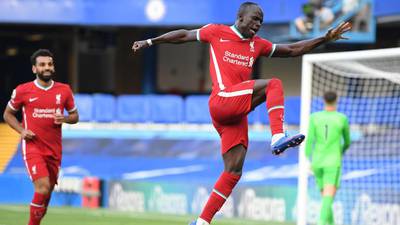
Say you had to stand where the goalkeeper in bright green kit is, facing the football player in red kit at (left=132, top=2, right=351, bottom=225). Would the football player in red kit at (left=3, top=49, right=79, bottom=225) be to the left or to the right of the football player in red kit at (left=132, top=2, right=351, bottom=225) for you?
right

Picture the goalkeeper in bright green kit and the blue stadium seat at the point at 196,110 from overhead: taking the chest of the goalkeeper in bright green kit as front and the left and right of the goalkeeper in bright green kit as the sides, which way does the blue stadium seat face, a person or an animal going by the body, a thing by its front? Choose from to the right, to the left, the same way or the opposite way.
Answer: the opposite way

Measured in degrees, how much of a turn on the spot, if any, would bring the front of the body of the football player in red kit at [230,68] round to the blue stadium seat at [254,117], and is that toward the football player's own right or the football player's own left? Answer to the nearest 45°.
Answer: approximately 135° to the football player's own left

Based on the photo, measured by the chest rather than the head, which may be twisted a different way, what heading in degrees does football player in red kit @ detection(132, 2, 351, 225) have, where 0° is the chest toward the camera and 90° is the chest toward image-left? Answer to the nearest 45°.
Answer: approximately 315°

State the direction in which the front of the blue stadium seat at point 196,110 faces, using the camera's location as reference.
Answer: facing the viewer

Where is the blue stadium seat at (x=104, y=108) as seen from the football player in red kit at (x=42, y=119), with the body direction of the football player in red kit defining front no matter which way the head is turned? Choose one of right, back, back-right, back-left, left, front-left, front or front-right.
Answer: back-left

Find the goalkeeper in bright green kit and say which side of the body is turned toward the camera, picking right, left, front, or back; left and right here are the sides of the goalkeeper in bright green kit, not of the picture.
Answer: back

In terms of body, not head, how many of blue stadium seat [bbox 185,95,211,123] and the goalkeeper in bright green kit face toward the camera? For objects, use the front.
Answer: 1

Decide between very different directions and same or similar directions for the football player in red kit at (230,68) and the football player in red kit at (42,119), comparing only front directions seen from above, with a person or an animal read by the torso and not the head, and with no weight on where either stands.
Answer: same or similar directions

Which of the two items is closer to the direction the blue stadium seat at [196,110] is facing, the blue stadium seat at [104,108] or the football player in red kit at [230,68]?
the football player in red kit

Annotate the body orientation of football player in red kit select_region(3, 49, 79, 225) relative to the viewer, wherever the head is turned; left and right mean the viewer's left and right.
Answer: facing the viewer and to the right of the viewer
